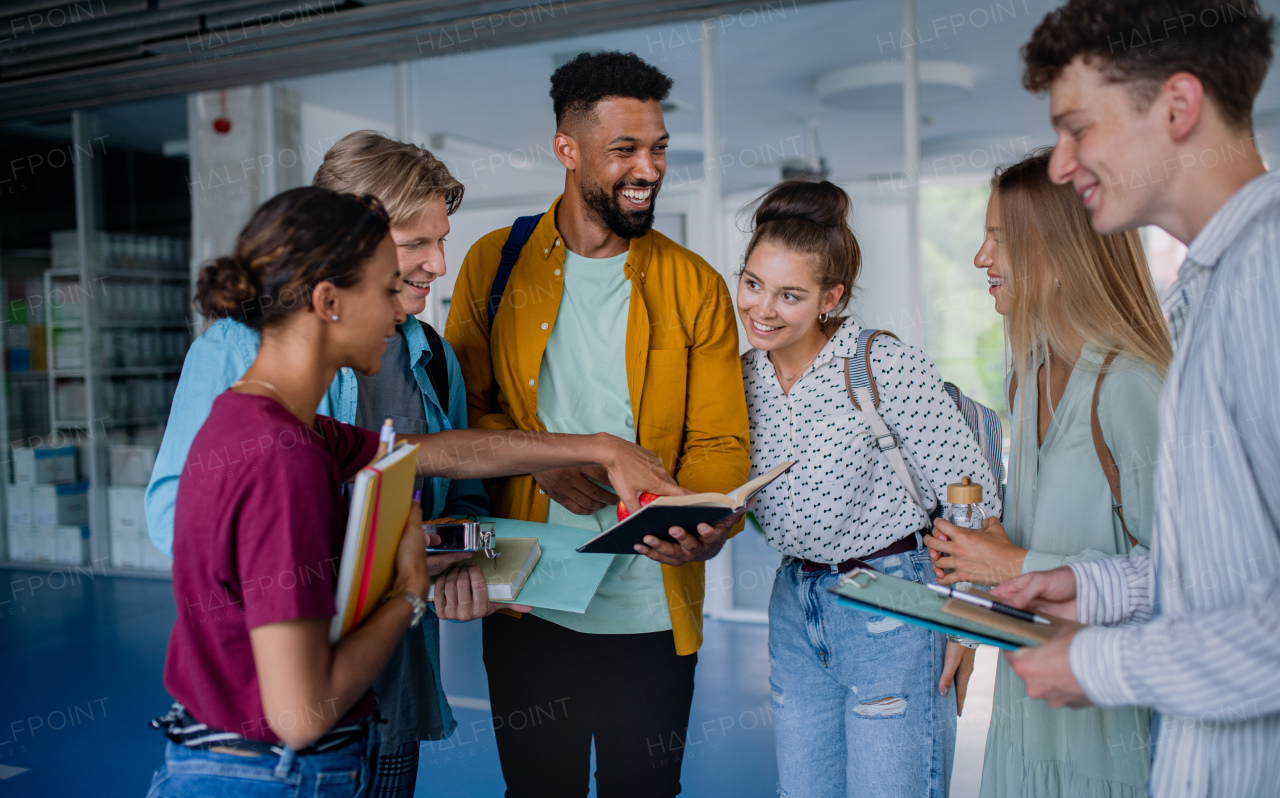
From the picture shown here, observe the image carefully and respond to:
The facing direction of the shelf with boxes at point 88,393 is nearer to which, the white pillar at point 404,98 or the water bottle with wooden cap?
the water bottle with wooden cap

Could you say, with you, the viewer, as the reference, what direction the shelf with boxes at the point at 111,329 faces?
facing the viewer

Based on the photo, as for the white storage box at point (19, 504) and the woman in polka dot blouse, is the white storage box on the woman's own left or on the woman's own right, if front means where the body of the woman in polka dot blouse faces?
on the woman's own right

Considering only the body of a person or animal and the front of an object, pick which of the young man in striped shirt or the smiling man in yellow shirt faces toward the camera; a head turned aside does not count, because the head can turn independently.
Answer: the smiling man in yellow shirt

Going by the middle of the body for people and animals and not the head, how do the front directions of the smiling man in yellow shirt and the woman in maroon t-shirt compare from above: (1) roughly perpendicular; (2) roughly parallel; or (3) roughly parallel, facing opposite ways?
roughly perpendicular

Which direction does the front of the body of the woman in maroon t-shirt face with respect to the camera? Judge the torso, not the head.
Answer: to the viewer's right

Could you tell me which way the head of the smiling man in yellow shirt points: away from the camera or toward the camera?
toward the camera

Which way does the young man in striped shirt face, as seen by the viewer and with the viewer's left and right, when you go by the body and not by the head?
facing to the left of the viewer

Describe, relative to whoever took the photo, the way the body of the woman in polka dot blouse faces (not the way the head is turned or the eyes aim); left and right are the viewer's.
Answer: facing the viewer and to the left of the viewer

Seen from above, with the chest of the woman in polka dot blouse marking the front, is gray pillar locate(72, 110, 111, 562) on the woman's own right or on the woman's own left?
on the woman's own right

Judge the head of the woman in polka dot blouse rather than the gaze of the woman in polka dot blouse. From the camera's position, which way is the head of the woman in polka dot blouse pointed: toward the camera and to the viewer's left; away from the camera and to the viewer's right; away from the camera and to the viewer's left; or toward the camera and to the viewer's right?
toward the camera and to the viewer's left

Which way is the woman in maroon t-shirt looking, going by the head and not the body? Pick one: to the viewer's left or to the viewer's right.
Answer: to the viewer's right

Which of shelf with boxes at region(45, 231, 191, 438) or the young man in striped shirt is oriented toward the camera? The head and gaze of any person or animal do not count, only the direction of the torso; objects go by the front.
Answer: the shelf with boxes

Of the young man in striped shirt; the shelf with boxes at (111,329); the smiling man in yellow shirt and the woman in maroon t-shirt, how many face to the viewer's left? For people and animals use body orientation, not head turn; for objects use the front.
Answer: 1
